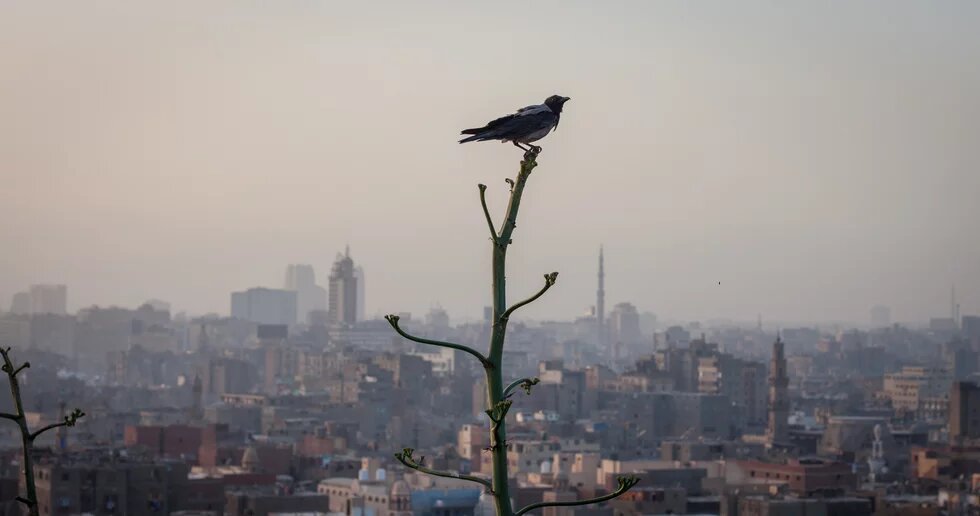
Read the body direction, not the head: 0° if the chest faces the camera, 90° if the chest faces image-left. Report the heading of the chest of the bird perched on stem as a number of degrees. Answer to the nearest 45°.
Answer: approximately 270°

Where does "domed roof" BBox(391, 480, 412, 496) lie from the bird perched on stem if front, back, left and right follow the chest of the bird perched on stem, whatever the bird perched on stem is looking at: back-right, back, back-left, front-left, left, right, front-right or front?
left

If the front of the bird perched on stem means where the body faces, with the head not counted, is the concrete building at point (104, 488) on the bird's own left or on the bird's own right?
on the bird's own left
